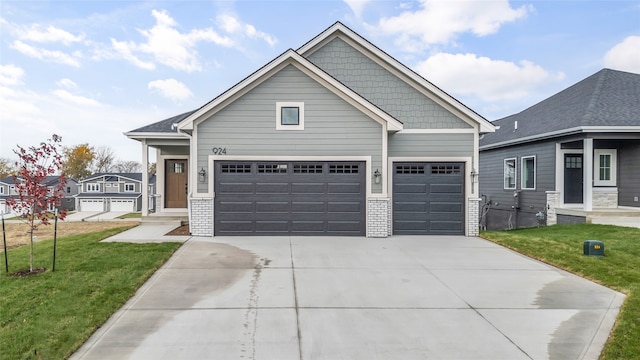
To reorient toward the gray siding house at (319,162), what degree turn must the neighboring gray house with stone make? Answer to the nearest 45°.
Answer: approximately 90° to its right

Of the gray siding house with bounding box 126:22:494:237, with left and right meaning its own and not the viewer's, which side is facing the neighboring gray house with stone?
left

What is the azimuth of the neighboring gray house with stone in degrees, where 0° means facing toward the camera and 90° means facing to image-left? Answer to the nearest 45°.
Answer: approximately 315°

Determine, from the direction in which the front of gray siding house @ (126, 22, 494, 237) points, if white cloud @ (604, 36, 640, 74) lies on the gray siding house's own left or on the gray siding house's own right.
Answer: on the gray siding house's own left

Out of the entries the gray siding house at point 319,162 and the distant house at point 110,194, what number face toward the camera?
2

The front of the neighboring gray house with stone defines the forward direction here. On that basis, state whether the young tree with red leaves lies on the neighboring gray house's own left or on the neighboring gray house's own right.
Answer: on the neighboring gray house's own right

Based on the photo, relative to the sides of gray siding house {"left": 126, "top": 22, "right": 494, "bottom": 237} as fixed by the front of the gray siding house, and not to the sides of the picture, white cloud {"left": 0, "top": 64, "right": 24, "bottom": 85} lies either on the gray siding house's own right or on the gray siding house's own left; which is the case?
on the gray siding house's own right

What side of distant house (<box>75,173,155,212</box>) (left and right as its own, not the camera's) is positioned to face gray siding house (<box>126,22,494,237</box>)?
front

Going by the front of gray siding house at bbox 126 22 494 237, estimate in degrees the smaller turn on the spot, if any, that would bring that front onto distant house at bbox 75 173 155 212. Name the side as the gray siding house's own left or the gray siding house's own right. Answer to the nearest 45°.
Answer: approximately 135° to the gray siding house's own right
